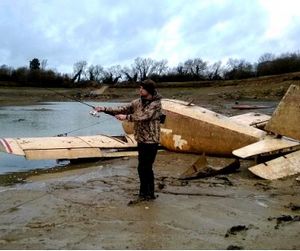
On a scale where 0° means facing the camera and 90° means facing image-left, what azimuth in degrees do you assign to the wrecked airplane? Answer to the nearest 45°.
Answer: approximately 135°

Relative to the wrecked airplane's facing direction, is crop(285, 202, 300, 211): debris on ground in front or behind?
behind

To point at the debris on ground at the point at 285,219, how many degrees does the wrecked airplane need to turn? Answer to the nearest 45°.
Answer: approximately 135° to its left

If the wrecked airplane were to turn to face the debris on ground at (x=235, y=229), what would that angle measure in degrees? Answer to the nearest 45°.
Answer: approximately 135° to its left

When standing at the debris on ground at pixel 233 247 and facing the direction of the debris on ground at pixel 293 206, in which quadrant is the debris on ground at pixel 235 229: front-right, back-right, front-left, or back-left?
front-left

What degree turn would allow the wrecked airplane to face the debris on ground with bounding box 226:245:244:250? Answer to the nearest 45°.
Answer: approximately 135° to its left

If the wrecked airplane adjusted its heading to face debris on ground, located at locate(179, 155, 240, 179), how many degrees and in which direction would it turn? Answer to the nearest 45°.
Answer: approximately 135° to its left
